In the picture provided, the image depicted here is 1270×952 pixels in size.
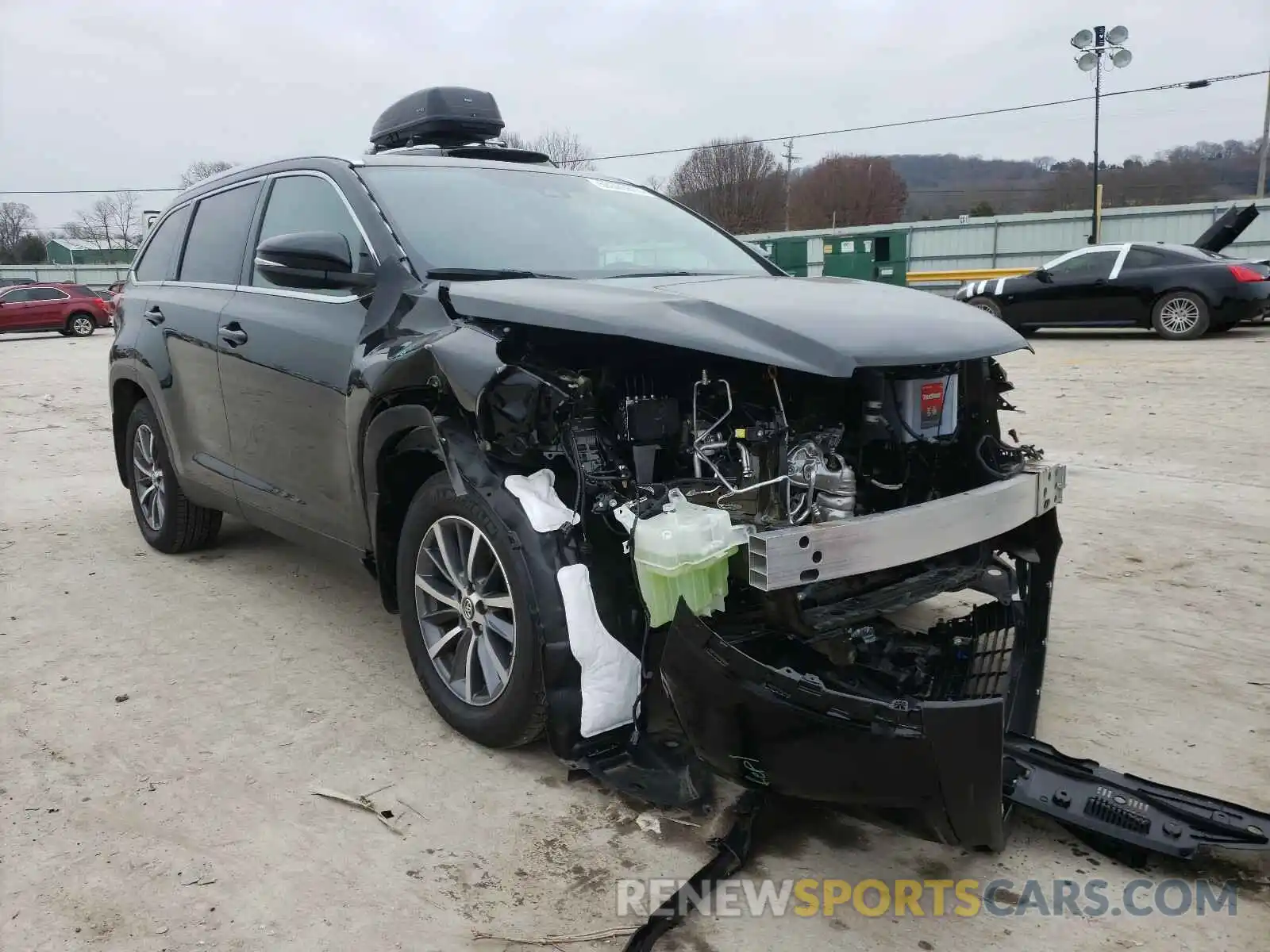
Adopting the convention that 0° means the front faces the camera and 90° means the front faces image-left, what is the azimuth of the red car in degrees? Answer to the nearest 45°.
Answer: approximately 90°

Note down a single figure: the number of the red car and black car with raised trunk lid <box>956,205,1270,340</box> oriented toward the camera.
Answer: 0

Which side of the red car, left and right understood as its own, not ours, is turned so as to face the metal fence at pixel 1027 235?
back

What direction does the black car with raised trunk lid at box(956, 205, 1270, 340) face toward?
to the viewer's left

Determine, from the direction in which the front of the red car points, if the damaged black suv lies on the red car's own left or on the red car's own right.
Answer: on the red car's own left

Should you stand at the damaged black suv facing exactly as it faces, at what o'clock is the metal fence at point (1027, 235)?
The metal fence is roughly at 8 o'clock from the damaged black suv.

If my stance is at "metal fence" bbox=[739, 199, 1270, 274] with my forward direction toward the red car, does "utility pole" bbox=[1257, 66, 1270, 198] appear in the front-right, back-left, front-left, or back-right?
back-right

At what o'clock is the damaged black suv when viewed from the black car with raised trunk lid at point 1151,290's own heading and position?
The damaged black suv is roughly at 9 o'clock from the black car with raised trunk lid.

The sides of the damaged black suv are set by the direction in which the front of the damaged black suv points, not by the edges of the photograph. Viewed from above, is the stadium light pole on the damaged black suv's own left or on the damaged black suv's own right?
on the damaged black suv's own left

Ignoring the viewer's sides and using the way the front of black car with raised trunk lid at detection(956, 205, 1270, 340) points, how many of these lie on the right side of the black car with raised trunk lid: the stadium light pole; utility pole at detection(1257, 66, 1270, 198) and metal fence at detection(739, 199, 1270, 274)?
3
